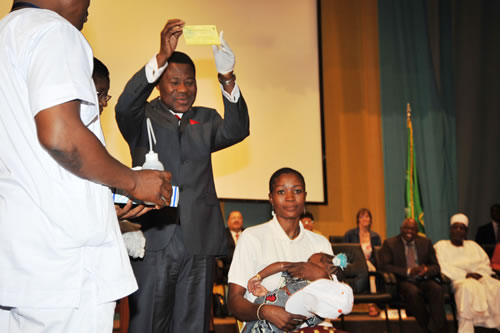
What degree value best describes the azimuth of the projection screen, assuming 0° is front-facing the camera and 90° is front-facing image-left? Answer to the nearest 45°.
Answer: approximately 0°

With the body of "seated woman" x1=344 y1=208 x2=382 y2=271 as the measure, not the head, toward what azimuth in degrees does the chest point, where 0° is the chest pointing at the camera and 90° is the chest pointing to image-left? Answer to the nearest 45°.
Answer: approximately 0°

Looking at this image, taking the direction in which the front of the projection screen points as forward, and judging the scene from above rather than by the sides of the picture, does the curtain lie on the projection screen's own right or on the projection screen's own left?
on the projection screen's own left

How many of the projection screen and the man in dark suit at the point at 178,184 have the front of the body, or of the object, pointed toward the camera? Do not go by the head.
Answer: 2

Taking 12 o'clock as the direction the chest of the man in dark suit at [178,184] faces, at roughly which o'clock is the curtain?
The curtain is roughly at 7 o'clock from the man in dark suit.

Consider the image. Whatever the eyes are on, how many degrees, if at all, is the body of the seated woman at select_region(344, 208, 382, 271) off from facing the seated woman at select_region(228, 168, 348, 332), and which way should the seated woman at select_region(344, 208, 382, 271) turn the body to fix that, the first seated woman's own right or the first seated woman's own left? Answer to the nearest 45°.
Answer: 0° — they already face them
